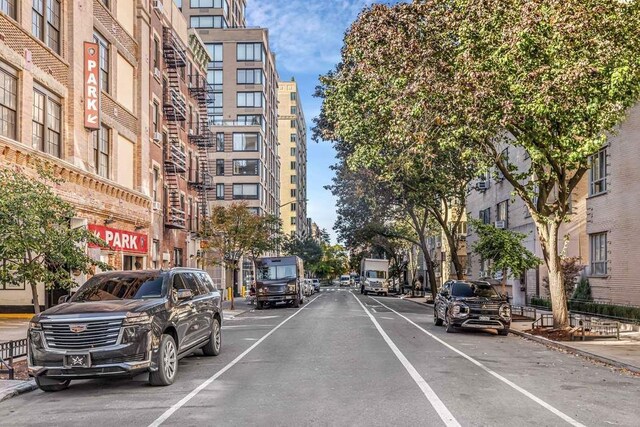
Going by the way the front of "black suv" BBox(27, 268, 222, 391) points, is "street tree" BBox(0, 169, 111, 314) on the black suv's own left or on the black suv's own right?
on the black suv's own right

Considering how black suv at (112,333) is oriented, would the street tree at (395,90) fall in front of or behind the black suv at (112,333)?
behind

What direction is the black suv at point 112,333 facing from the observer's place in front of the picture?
facing the viewer and to the left of the viewer

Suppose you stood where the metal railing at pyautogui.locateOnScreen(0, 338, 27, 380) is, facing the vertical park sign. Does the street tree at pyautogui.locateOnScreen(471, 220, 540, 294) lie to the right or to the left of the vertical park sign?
right

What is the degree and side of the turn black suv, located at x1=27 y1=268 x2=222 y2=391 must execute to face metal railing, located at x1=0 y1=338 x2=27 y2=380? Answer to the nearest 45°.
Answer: approximately 90° to its right

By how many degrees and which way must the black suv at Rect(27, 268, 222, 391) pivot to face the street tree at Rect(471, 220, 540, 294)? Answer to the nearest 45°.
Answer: approximately 180°

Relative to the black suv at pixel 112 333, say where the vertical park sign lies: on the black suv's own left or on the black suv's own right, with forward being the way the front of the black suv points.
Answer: on the black suv's own right
